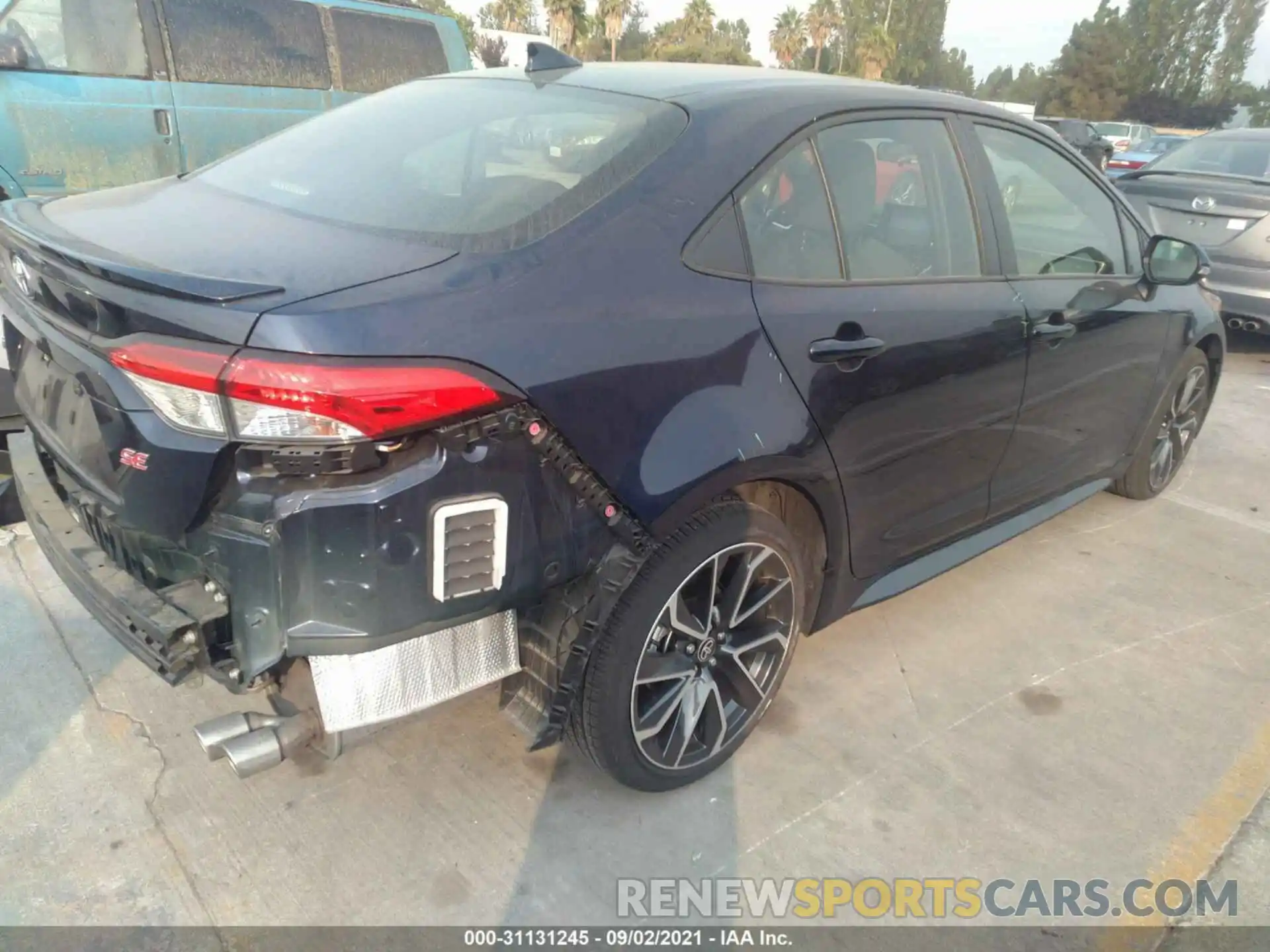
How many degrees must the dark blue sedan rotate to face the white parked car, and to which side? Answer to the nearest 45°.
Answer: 0° — it already faces it

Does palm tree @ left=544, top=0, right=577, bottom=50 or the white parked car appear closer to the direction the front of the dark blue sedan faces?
the white parked car

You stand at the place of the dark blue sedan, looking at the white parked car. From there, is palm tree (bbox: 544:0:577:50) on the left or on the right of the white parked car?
left

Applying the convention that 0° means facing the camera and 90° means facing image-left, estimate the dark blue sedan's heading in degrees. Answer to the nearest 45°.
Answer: approximately 225°

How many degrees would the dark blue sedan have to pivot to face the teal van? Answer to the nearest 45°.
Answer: approximately 90° to its left

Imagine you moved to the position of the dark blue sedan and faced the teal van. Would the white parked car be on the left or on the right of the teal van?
right

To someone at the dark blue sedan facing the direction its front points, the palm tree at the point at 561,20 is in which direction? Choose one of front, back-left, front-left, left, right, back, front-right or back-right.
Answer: front-left
